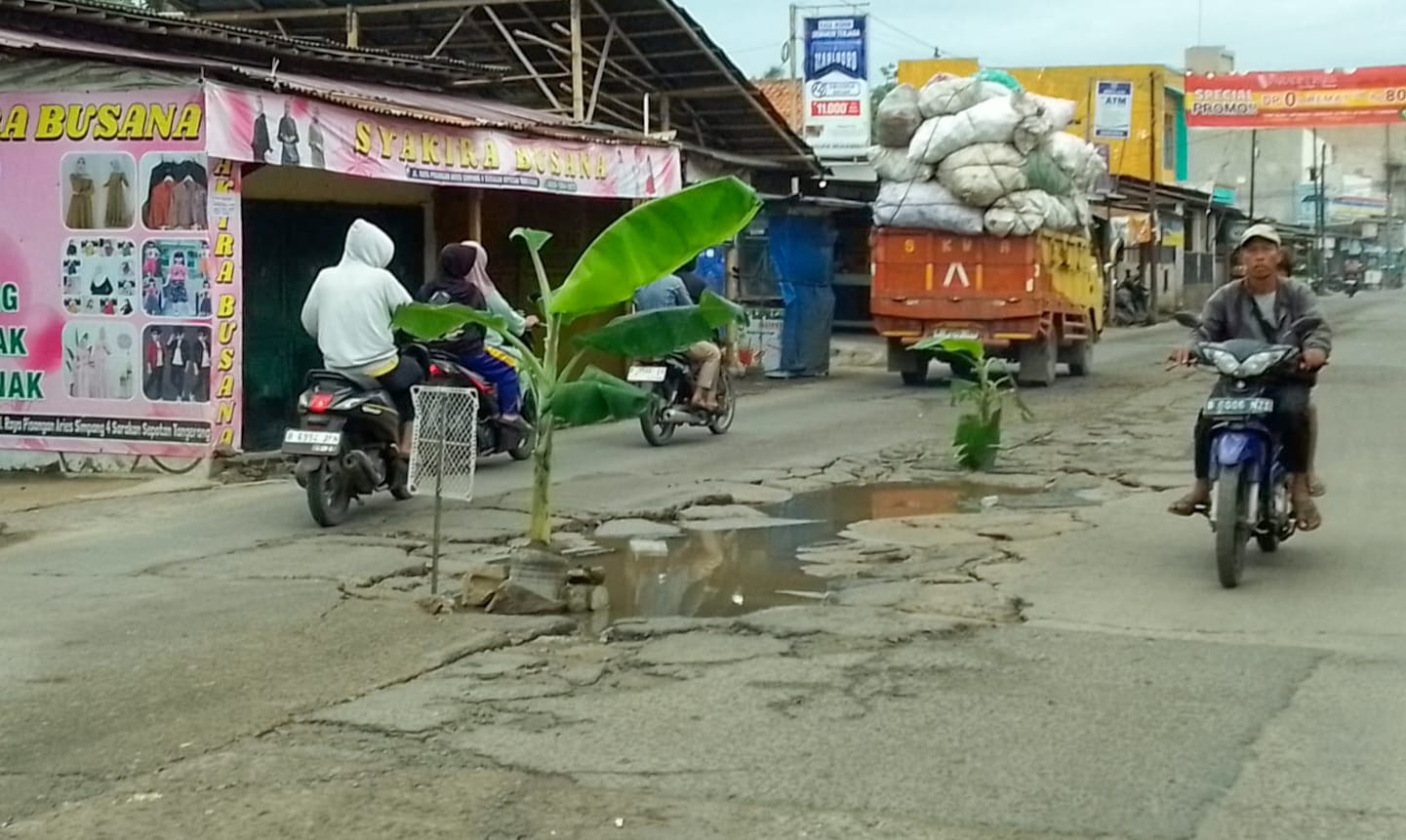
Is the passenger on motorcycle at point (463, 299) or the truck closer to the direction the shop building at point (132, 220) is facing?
the passenger on motorcycle

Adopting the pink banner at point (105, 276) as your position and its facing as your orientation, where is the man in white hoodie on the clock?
The man in white hoodie is roughly at 11 o'clock from the pink banner.

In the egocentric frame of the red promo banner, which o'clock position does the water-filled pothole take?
The water-filled pothole is roughly at 12 o'clock from the red promo banner.

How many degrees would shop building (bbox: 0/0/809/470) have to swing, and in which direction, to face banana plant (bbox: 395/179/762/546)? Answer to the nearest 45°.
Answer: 0° — it already faces it

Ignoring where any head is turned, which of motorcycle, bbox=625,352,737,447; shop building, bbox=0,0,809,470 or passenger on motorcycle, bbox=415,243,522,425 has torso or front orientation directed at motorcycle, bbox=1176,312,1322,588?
the shop building

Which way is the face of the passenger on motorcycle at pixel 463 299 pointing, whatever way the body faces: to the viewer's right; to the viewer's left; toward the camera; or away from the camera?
away from the camera

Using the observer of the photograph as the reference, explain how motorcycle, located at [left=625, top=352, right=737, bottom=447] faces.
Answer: facing away from the viewer and to the right of the viewer

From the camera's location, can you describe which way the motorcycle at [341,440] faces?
facing away from the viewer and to the right of the viewer

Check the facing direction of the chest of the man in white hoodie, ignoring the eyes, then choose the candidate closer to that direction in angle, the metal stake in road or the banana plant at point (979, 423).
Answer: the banana plant

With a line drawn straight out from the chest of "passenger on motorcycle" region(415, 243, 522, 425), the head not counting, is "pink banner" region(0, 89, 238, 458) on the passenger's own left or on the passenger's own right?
on the passenger's own left
